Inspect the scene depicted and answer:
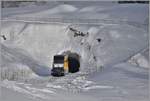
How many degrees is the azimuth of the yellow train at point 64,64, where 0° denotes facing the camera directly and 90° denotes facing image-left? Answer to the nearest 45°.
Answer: approximately 45°
